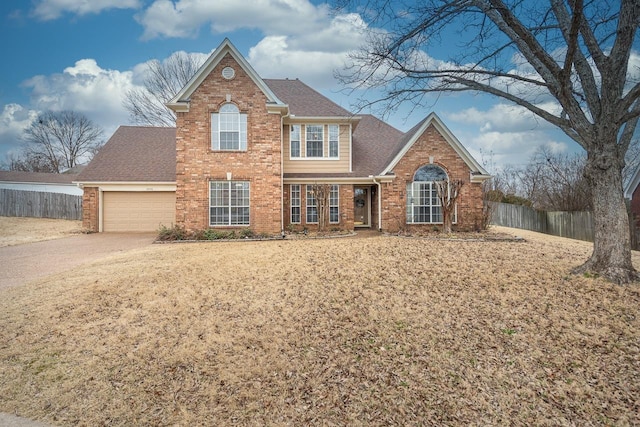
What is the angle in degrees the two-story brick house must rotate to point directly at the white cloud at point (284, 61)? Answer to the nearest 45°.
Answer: approximately 180°

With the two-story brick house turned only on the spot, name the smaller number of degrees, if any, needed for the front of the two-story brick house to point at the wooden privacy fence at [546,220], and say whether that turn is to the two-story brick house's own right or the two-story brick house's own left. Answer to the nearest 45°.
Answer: approximately 90° to the two-story brick house's own left

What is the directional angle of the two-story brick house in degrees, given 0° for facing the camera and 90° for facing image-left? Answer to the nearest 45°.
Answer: approximately 0°

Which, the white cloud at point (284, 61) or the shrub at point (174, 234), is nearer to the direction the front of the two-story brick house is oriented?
the shrub

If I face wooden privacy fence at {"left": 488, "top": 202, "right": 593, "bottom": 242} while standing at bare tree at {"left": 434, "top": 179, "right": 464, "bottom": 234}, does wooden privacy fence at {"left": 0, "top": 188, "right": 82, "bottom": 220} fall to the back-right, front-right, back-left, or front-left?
back-left

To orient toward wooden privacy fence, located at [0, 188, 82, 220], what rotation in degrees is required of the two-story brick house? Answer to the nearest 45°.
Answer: approximately 135° to its right
